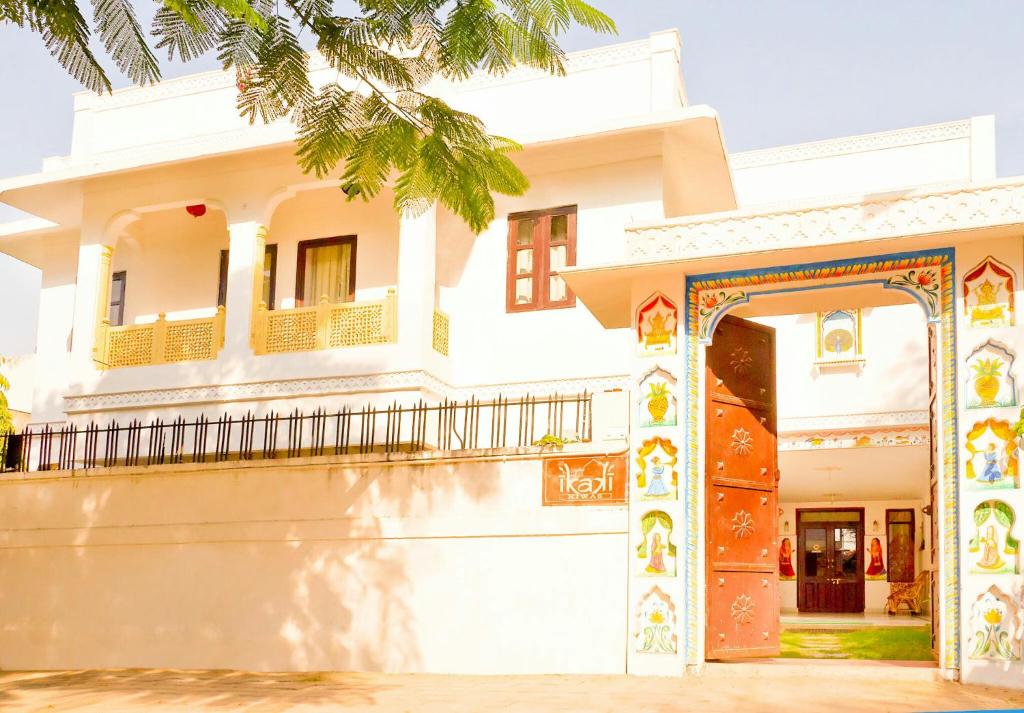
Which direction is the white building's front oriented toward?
toward the camera
